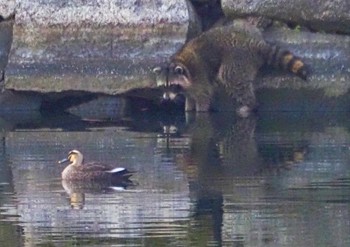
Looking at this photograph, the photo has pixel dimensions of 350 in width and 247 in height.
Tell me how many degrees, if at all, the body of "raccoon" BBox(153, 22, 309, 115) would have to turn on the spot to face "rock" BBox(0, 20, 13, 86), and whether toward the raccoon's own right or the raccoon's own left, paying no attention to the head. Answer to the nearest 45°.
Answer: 0° — it already faces it

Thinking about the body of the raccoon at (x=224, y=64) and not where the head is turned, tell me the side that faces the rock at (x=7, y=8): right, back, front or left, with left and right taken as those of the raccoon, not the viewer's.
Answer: front

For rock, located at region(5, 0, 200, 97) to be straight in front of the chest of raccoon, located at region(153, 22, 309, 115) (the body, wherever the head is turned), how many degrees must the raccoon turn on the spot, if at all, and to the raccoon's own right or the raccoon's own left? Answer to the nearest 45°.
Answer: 0° — it already faces it

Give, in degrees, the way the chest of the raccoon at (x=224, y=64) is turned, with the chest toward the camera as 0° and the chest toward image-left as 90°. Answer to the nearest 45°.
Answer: approximately 90°
